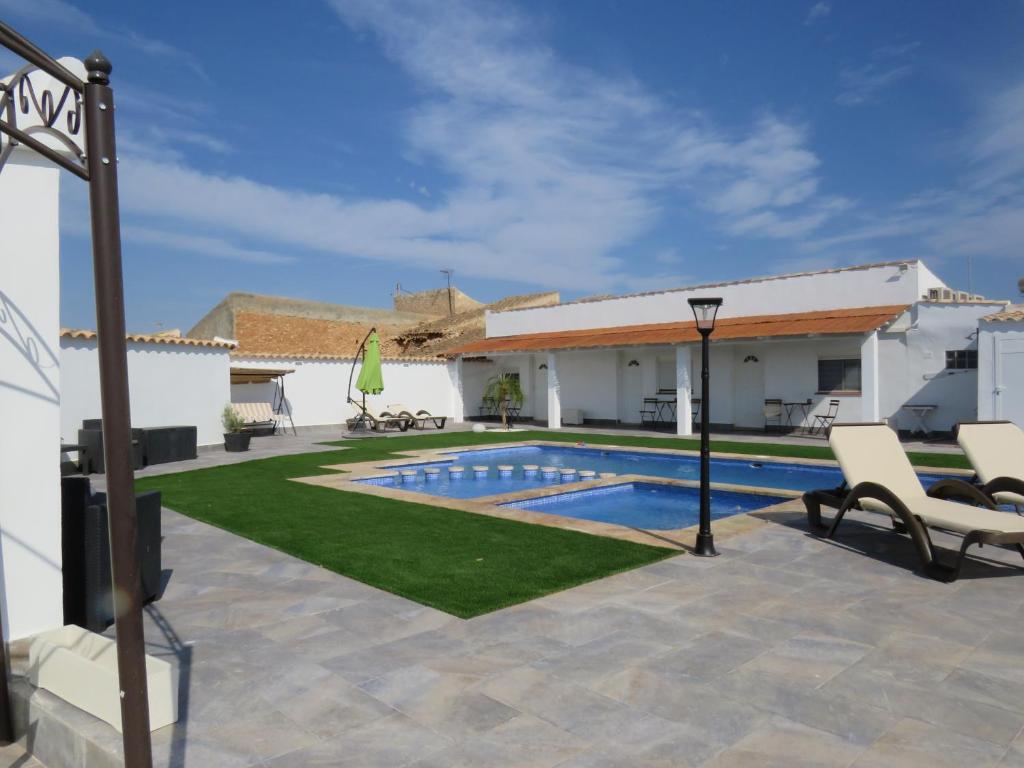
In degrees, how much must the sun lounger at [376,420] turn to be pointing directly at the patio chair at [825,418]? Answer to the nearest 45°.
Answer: approximately 45° to its right

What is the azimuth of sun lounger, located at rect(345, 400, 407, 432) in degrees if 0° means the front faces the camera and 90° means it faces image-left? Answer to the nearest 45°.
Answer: approximately 270°

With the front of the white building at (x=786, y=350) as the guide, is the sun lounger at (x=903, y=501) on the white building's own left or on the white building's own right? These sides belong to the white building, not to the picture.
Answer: on the white building's own left

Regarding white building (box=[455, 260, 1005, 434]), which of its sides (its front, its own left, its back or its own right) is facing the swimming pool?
front

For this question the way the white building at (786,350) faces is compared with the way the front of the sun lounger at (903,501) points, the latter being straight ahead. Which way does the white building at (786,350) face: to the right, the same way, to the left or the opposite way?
to the right

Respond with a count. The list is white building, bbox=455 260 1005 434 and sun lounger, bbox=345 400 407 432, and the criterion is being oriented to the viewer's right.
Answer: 1

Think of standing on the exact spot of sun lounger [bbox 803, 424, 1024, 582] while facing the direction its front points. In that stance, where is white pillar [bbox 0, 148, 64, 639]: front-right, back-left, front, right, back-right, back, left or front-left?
right

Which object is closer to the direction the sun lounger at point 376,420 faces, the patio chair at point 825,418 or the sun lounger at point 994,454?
the patio chair

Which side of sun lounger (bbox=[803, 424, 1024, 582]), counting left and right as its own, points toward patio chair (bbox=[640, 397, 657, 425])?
back

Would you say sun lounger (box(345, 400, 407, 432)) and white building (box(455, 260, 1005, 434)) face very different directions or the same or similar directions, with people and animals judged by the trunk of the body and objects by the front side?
very different directions

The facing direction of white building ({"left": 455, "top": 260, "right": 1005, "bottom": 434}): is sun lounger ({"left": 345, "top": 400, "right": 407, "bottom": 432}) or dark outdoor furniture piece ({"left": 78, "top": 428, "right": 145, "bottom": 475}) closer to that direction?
the dark outdoor furniture piece
